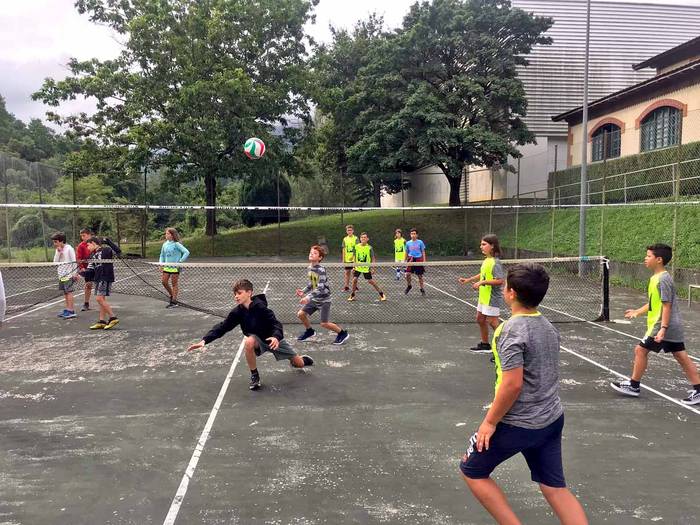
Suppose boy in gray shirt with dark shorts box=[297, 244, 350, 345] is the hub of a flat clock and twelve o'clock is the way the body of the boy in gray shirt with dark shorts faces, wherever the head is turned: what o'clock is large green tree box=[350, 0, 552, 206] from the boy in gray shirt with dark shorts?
The large green tree is roughly at 5 o'clock from the boy in gray shirt with dark shorts.

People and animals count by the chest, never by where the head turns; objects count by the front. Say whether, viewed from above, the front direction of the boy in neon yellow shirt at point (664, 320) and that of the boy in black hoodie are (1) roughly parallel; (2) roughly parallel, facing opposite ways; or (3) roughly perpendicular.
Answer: roughly perpendicular

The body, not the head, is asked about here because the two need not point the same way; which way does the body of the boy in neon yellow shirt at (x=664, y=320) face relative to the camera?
to the viewer's left

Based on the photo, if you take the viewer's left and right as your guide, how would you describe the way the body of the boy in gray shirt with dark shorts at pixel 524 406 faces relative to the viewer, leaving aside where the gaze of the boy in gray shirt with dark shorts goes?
facing away from the viewer and to the left of the viewer

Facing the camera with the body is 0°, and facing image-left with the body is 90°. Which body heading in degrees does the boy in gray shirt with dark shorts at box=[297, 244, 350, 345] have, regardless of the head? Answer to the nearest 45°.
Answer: approximately 45°

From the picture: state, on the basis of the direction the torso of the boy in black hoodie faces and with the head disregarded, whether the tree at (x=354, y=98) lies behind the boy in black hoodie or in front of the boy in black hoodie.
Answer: behind

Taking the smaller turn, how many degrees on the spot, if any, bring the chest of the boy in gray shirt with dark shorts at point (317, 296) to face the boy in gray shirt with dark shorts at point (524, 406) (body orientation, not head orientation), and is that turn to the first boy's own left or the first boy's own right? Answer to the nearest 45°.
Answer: approximately 45° to the first boy's own left
